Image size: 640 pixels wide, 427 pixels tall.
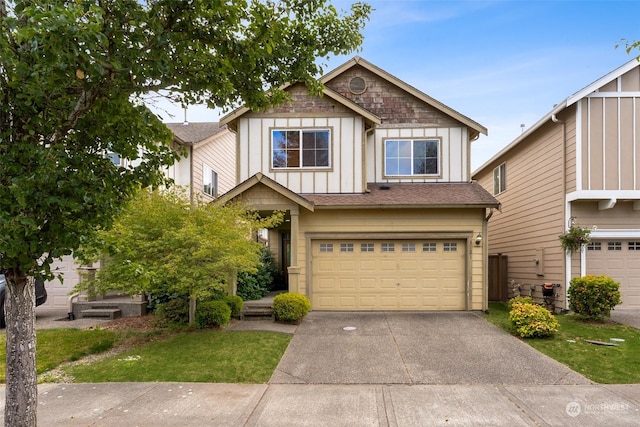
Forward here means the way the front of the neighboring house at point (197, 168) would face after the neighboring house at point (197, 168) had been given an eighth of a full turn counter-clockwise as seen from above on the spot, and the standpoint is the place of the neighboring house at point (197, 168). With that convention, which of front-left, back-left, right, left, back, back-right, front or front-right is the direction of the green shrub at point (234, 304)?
front

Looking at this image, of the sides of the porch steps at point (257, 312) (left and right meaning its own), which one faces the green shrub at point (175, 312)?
right

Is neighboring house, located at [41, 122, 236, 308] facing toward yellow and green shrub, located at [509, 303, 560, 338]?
no

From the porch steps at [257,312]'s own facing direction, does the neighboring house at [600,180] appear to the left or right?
on its left

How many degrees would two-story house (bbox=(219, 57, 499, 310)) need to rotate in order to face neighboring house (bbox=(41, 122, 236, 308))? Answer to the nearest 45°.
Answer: approximately 135° to its right

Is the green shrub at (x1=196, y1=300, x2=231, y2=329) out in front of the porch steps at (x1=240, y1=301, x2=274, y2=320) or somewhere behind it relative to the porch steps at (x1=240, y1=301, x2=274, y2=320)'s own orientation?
in front

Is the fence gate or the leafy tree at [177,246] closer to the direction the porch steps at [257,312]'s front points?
the leafy tree

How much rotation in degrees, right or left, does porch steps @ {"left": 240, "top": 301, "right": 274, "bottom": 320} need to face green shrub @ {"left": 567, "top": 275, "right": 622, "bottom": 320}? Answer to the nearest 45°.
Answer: approximately 90° to its left

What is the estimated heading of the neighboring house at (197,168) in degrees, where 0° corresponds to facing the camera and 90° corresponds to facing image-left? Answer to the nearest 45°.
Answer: approximately 45°

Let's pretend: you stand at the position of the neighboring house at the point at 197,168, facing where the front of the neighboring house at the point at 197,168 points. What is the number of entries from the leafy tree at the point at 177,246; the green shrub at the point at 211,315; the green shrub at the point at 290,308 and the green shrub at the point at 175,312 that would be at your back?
0

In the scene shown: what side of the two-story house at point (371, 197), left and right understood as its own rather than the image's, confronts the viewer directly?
front

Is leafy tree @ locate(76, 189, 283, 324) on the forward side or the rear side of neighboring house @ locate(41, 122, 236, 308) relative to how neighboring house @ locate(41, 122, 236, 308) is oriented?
on the forward side

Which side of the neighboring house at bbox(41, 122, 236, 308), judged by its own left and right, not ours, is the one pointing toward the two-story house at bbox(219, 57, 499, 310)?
left

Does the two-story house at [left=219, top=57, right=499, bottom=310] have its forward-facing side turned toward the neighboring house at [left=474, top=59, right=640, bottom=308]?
no
